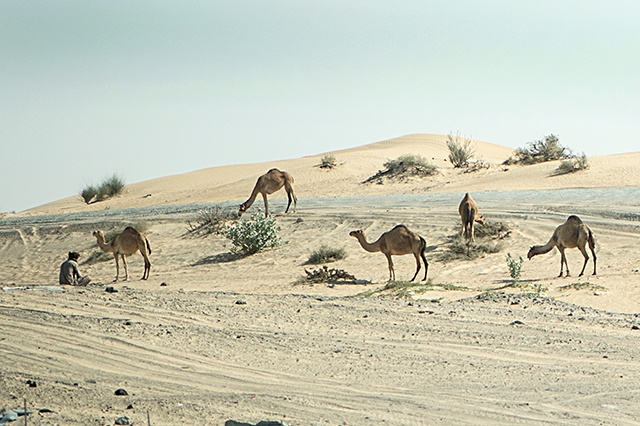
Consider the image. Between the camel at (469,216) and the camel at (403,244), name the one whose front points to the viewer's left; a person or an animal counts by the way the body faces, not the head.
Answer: the camel at (403,244)

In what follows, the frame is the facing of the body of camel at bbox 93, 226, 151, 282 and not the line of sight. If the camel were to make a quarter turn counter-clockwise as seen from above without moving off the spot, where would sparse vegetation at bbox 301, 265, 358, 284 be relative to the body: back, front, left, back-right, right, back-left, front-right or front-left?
front-left

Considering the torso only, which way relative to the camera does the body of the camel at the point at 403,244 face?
to the viewer's left

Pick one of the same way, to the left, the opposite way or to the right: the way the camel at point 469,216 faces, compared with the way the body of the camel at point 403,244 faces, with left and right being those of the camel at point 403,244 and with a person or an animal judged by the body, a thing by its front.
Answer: to the right

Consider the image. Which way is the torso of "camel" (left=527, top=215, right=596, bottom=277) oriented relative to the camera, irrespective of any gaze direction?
to the viewer's left

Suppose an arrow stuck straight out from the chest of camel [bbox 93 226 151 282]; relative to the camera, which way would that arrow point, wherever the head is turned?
to the viewer's left

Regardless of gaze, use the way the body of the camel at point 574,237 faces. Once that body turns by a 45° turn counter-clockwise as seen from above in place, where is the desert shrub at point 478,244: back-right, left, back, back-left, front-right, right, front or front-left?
right

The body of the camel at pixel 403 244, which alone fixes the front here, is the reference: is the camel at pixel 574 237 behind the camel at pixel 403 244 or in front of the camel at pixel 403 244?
behind

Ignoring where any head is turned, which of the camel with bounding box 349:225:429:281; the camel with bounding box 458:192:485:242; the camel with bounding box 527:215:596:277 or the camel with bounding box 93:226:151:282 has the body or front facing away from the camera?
the camel with bounding box 458:192:485:242

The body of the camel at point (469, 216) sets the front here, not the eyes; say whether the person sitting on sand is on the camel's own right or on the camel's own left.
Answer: on the camel's own left

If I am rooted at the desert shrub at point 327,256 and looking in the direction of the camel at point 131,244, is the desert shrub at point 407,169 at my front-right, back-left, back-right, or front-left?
back-right

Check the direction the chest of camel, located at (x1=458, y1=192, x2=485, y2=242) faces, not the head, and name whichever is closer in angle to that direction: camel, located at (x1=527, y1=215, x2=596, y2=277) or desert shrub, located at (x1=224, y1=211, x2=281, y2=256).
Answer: the desert shrub

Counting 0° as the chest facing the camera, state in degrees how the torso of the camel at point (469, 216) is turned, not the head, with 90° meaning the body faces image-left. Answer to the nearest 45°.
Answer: approximately 180°

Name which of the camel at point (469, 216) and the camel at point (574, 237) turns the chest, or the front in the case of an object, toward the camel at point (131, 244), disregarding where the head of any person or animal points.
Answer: the camel at point (574, 237)

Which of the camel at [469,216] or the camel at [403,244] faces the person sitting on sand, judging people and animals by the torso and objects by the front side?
the camel at [403,244]
